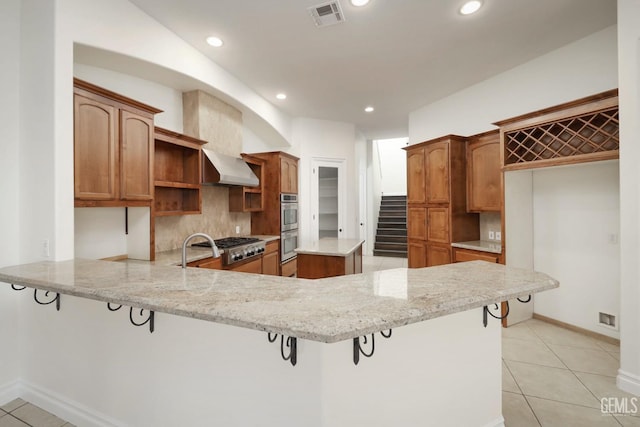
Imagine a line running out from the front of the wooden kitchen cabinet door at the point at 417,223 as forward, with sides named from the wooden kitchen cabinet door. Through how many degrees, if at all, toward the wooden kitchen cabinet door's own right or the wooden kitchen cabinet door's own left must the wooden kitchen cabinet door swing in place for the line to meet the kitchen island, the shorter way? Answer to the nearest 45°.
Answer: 0° — it already faces it

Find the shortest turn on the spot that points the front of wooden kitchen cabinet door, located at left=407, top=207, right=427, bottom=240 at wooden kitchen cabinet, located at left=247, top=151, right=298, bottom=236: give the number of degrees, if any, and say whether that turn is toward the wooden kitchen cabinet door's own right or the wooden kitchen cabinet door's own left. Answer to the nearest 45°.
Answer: approximately 45° to the wooden kitchen cabinet door's own right

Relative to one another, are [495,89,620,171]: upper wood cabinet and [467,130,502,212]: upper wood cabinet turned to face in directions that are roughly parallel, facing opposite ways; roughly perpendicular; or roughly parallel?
roughly parallel

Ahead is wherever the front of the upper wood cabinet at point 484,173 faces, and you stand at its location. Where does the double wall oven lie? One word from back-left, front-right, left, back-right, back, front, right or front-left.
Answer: front-right

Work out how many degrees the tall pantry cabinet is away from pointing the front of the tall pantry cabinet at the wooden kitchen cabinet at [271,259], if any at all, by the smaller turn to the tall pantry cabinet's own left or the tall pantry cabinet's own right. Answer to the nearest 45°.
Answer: approximately 45° to the tall pantry cabinet's own right

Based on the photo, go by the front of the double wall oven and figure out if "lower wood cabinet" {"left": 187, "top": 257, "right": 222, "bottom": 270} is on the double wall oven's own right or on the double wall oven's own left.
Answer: on the double wall oven's own right

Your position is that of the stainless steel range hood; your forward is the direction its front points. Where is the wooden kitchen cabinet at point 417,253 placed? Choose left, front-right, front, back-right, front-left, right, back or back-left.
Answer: front-left

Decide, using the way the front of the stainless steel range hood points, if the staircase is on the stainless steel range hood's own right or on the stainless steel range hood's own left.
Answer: on the stainless steel range hood's own left

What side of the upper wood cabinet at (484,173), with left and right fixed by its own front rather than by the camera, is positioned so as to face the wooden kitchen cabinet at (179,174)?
front

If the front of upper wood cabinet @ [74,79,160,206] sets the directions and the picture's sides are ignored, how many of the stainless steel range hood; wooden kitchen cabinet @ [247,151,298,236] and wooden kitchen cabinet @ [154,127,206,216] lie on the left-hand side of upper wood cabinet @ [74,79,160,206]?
3

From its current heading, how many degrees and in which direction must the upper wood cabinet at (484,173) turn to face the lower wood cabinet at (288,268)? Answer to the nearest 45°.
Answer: approximately 45° to its right

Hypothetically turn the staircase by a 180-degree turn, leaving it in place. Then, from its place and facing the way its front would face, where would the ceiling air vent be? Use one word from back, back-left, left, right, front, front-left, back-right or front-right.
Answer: back

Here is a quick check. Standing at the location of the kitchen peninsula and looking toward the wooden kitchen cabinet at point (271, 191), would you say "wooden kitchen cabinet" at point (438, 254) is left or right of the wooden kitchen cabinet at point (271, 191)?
right

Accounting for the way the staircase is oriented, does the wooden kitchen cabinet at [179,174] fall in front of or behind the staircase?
in front

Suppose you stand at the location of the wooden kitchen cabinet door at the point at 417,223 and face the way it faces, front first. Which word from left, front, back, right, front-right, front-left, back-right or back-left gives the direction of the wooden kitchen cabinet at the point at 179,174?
front

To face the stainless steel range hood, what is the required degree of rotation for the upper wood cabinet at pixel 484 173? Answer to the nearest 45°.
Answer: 0° — it already faces it

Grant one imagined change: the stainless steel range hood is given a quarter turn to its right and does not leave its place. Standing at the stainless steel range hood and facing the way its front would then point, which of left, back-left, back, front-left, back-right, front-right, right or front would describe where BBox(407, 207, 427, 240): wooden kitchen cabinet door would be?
back-left

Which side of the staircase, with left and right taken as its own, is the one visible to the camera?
front
